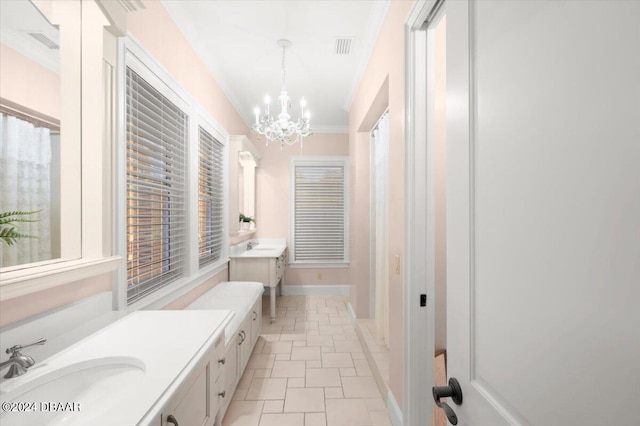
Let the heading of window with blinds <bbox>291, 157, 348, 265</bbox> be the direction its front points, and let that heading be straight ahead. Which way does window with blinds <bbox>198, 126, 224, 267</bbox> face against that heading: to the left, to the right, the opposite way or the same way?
to the left

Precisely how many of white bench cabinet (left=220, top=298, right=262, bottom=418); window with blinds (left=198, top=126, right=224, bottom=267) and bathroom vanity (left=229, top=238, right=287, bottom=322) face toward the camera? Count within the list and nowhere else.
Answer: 0

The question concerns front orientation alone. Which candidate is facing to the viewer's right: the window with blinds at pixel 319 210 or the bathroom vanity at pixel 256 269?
the bathroom vanity

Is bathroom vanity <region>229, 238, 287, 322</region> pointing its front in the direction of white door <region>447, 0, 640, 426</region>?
no

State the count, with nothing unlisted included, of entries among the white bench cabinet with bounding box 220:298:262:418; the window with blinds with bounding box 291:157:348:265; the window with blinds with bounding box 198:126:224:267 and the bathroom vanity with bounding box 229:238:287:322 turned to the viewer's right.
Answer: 3

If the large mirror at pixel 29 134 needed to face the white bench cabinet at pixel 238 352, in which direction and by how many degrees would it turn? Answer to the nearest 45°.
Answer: approximately 90° to its left

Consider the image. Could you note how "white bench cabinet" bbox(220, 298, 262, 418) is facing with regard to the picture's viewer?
facing to the right of the viewer

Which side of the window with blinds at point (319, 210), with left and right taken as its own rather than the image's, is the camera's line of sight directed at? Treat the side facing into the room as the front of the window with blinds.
front

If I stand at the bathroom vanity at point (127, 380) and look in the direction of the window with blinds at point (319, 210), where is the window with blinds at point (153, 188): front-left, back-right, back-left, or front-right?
front-left

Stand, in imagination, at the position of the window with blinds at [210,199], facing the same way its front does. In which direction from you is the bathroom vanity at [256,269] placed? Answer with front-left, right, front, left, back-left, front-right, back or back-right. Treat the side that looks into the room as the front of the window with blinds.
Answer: front-left

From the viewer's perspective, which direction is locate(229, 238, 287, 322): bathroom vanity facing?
to the viewer's right

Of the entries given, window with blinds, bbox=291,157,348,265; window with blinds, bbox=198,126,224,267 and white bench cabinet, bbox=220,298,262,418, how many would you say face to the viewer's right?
2

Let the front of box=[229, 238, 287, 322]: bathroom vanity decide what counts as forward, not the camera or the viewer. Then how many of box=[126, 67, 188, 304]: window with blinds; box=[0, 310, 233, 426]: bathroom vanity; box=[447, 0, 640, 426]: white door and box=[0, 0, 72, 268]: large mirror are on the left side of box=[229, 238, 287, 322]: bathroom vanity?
0

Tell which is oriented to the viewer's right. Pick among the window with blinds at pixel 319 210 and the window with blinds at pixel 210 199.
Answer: the window with blinds at pixel 210 199

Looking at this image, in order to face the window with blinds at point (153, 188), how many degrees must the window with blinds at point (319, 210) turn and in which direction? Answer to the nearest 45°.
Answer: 0° — it already faces it

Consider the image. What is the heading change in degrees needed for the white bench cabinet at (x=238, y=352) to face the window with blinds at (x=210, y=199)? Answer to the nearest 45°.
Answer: approximately 90° to its left

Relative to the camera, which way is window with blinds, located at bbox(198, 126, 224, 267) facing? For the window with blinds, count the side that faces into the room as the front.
to the viewer's right

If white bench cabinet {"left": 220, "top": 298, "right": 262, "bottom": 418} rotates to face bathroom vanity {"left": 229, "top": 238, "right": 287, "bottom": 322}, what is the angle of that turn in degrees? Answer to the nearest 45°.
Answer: approximately 90° to its left

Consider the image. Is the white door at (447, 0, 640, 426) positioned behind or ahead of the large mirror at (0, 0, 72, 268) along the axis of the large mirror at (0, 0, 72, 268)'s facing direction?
ahead
